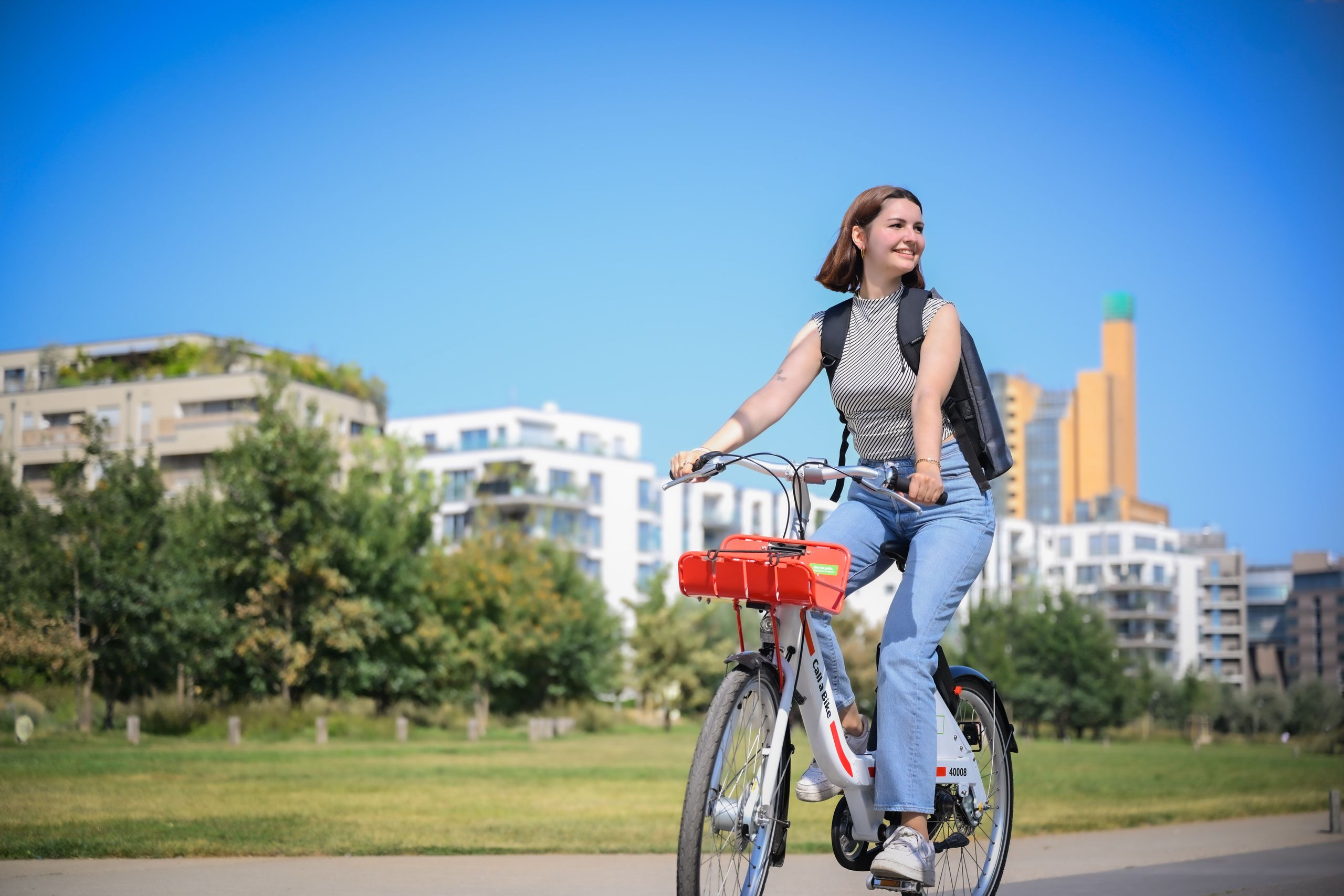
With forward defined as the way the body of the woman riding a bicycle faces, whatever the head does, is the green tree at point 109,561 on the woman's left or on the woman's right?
on the woman's right

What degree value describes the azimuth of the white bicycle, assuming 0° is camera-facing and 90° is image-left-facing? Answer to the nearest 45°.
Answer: approximately 45°

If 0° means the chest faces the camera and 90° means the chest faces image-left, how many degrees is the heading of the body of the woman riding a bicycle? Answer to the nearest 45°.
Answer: approximately 45°
